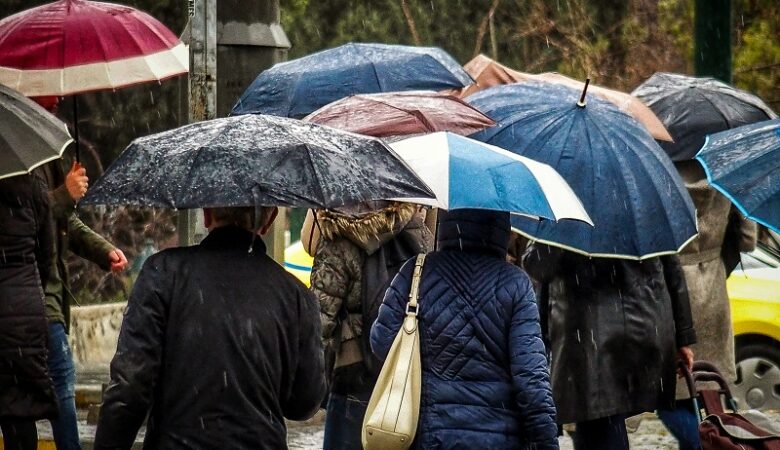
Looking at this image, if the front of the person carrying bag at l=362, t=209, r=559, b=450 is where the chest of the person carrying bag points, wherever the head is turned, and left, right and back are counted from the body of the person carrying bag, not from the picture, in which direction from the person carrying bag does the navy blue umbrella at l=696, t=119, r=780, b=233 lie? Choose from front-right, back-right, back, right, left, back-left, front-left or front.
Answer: front-right

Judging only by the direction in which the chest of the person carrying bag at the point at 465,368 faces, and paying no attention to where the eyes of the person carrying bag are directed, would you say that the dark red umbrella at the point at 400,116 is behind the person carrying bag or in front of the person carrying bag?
in front

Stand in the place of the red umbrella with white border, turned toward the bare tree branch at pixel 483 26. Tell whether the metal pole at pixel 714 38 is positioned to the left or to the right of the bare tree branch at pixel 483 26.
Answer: right

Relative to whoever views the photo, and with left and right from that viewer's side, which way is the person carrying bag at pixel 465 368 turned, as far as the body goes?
facing away from the viewer

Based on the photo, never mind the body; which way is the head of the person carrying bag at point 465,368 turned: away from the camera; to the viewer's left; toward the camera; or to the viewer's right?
away from the camera

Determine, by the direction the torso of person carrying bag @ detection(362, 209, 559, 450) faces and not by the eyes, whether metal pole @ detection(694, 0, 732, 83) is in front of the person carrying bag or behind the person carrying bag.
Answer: in front
